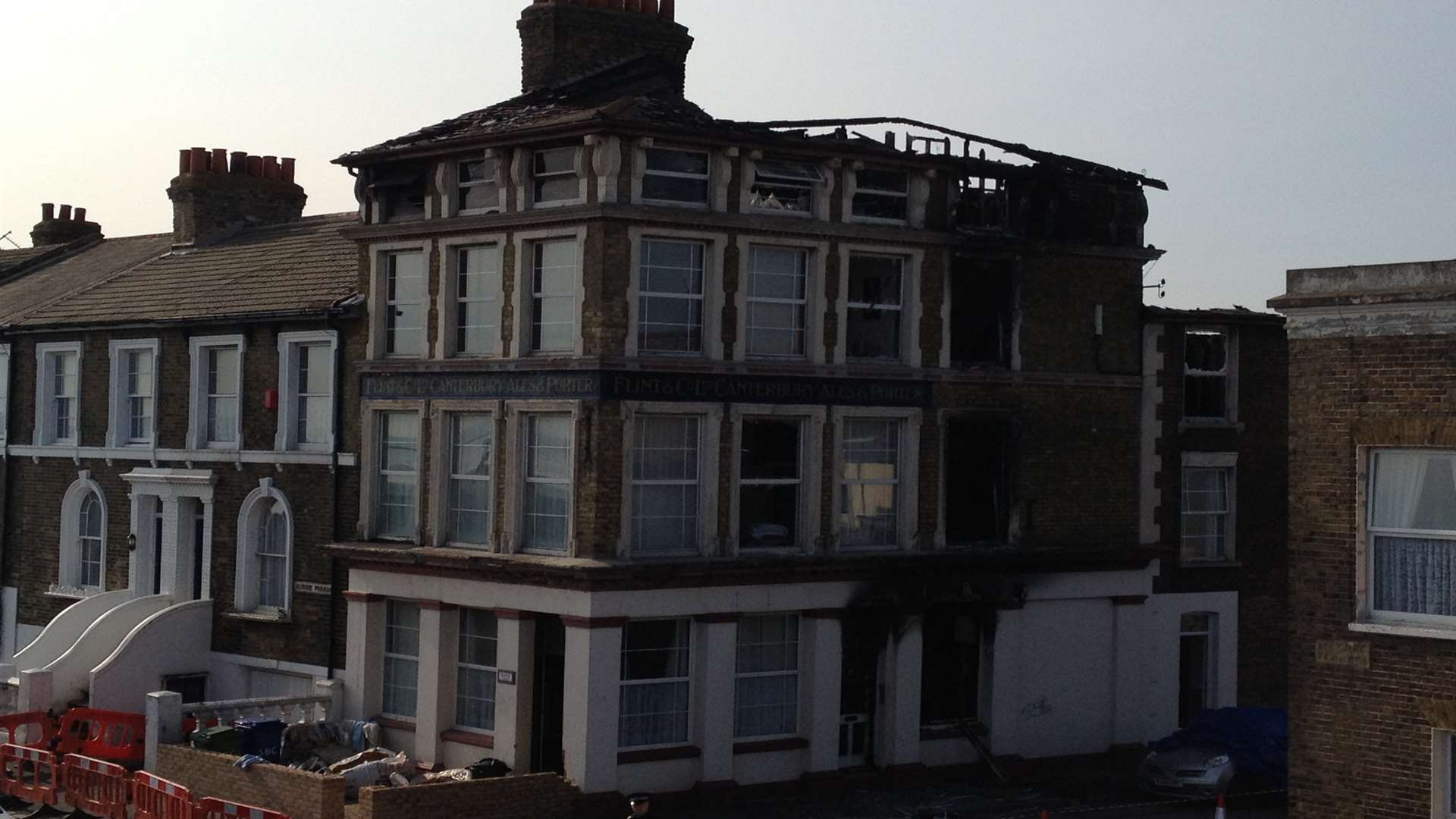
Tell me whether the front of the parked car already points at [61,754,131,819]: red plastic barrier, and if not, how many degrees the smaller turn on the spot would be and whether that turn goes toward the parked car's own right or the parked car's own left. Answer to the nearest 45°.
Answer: approximately 45° to the parked car's own right

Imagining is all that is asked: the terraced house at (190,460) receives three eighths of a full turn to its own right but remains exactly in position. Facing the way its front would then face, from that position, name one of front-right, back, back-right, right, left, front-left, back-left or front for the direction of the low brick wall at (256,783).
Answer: back

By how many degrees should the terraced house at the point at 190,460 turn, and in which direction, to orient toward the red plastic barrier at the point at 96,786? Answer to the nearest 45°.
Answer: approximately 45° to its left

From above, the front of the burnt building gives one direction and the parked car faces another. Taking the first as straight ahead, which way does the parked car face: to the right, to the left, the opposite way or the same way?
the same way

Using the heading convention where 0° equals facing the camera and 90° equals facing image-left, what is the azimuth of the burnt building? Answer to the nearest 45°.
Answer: approximately 45°

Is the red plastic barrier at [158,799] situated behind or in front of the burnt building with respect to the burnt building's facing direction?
in front

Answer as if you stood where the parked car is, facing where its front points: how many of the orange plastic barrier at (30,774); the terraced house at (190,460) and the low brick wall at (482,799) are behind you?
0

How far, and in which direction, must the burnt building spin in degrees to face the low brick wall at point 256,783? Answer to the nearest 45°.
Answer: approximately 45° to its right

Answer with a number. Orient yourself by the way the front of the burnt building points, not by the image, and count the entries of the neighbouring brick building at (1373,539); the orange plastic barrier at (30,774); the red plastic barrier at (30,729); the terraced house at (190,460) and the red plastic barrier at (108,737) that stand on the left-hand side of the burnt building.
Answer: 1

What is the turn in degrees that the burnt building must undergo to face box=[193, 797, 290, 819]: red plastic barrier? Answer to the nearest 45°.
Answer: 0° — it already faces it

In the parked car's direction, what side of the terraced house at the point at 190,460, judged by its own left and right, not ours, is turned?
left

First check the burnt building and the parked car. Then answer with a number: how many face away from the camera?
0

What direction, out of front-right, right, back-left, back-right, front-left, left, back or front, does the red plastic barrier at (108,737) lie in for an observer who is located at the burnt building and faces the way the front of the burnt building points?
front-right

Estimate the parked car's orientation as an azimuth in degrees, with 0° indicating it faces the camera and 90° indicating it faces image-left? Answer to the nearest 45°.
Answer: approximately 45°

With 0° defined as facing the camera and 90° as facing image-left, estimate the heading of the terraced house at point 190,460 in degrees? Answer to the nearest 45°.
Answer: approximately 45°

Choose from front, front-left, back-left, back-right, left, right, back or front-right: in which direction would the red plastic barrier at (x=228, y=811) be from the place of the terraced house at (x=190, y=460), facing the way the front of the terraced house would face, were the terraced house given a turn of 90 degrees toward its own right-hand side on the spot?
back-left
